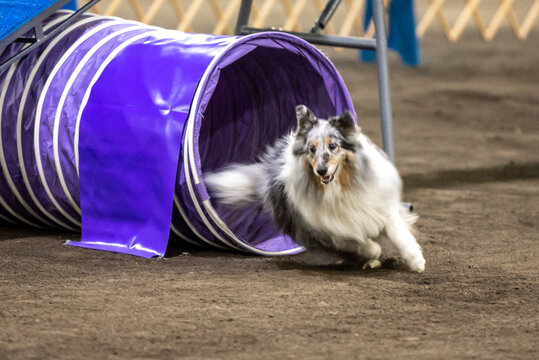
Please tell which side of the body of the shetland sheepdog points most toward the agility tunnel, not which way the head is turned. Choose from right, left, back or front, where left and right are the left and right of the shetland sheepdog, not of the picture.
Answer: back

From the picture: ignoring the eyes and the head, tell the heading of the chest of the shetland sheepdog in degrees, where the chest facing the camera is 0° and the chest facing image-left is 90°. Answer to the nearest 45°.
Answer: approximately 315°
